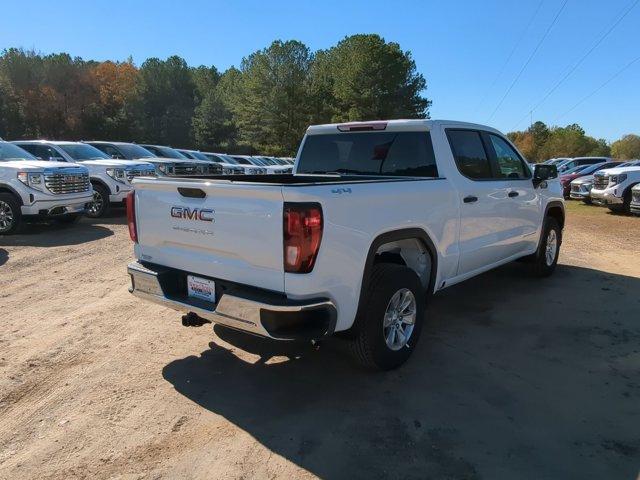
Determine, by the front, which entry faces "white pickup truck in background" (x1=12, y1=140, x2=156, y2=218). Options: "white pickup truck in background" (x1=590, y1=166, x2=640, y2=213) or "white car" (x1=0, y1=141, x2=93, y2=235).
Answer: "white pickup truck in background" (x1=590, y1=166, x2=640, y2=213)

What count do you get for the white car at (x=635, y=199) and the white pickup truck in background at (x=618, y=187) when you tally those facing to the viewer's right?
0

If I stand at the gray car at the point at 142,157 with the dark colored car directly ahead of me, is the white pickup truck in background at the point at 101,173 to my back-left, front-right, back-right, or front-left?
back-right

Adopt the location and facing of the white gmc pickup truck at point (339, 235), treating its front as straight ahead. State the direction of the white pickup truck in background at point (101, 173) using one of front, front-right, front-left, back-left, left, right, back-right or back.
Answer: left

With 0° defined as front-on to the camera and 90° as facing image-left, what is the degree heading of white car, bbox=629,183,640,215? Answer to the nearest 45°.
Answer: approximately 45°

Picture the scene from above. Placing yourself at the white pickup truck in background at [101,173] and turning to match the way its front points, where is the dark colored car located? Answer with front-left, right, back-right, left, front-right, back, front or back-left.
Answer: front-left

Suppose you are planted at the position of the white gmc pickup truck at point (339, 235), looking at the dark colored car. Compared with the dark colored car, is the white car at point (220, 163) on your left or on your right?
left

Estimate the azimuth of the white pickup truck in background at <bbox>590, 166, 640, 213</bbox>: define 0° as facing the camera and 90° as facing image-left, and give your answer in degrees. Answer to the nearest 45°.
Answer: approximately 45°

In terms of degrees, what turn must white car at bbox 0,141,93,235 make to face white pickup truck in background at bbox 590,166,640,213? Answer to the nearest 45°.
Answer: approximately 45° to its left

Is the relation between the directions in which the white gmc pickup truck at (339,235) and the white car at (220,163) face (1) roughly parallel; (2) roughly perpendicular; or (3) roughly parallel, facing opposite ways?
roughly perpendicular
